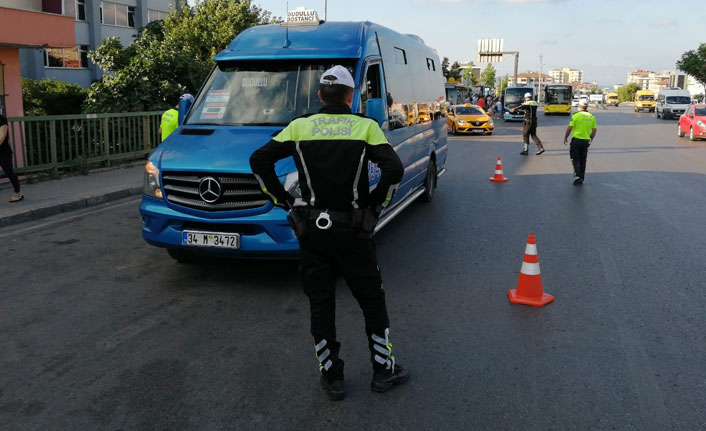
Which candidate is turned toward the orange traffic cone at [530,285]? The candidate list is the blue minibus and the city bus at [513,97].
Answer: the city bus

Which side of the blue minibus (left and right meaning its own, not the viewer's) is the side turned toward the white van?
back

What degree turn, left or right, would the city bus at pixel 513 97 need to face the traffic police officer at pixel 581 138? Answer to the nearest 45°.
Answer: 0° — it already faces them

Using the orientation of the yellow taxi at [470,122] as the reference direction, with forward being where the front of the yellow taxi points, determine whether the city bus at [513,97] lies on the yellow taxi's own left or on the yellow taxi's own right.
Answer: on the yellow taxi's own left

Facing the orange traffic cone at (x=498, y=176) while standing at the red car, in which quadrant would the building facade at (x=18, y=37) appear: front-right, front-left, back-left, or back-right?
front-right

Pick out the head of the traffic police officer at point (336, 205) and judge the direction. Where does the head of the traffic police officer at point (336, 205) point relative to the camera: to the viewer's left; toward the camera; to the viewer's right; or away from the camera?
away from the camera

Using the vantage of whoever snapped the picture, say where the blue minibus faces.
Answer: facing the viewer and to the left of the viewer

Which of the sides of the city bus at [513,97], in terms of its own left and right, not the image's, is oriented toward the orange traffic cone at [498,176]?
front

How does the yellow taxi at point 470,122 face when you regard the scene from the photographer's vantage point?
facing the viewer and to the right of the viewer

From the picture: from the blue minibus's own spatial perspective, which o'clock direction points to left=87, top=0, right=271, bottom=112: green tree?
The green tree is roughly at 4 o'clock from the blue minibus.

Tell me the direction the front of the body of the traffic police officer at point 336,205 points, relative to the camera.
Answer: away from the camera

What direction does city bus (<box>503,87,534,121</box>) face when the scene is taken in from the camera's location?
facing the viewer

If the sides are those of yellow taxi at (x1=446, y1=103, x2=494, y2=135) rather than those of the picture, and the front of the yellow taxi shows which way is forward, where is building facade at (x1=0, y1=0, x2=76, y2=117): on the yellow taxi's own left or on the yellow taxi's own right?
on the yellow taxi's own right

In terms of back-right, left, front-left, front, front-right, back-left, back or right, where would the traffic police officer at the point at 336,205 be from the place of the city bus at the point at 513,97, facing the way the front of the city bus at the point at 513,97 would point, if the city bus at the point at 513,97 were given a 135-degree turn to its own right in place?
back-left

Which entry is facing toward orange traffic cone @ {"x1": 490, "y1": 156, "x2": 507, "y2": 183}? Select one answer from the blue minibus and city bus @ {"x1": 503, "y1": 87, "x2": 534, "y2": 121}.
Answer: the city bus

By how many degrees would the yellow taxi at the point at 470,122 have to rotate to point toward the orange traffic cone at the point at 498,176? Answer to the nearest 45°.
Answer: approximately 45° to its right

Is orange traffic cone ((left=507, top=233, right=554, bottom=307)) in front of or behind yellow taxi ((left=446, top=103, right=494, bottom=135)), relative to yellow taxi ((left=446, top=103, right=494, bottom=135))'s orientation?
in front

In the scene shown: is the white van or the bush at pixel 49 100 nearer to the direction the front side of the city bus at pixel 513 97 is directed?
the bush
